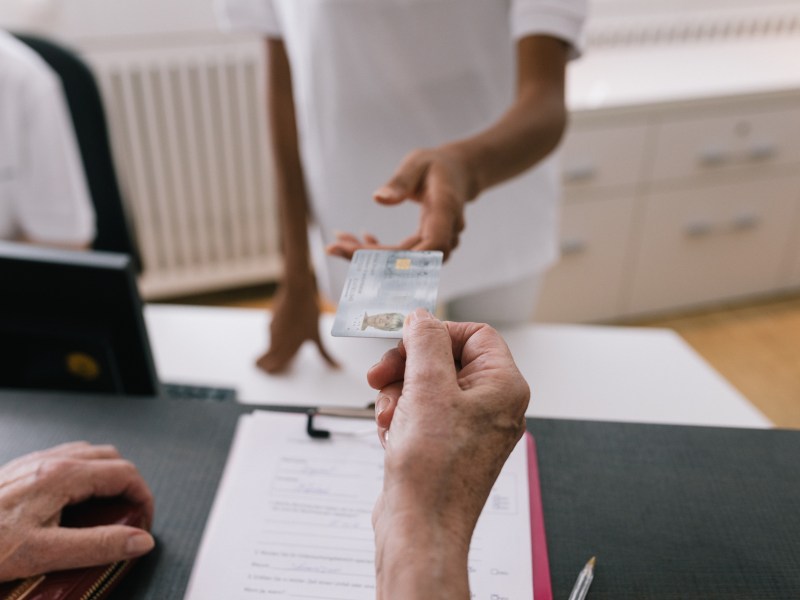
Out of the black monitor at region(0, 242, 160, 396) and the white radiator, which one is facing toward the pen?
the white radiator

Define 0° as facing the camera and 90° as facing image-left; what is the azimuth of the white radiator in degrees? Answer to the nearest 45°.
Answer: approximately 0°

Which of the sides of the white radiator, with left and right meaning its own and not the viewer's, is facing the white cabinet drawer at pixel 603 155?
left

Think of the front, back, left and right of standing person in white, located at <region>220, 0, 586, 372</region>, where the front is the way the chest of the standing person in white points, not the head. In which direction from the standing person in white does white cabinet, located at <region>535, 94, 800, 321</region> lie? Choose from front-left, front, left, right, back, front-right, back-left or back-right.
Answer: back-left

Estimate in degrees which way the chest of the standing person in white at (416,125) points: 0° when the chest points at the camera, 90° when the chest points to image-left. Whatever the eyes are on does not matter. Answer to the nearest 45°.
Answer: approximately 0°

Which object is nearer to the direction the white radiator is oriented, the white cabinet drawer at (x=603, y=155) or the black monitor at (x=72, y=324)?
the black monitor
